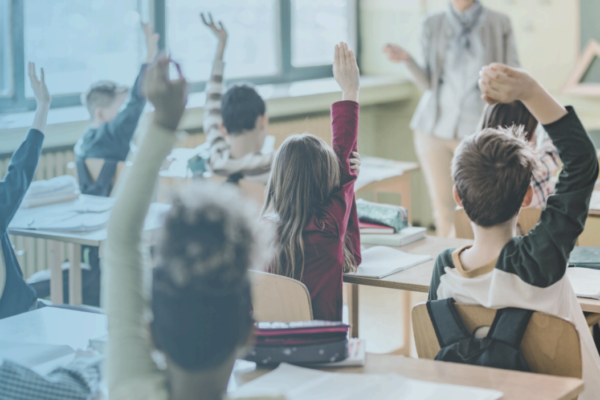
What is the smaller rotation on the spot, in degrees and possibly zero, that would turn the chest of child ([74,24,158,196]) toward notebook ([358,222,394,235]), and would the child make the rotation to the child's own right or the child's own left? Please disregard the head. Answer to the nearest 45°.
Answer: approximately 90° to the child's own right

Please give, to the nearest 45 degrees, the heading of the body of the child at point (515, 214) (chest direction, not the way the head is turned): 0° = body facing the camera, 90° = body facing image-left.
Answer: approximately 180°

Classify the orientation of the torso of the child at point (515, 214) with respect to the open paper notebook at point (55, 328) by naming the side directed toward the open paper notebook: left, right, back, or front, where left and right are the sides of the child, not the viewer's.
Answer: left

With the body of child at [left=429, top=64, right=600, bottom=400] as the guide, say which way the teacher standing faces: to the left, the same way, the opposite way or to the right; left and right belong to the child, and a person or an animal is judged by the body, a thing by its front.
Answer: the opposite way

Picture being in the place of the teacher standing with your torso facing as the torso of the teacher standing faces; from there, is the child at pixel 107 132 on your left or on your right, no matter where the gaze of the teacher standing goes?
on your right

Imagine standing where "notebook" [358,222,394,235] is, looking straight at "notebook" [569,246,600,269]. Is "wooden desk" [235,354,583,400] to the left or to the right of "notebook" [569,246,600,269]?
right

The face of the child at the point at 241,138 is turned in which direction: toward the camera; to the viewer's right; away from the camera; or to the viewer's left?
away from the camera

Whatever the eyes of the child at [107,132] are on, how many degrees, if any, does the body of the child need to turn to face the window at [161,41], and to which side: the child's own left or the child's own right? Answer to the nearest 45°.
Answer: approximately 45° to the child's own left

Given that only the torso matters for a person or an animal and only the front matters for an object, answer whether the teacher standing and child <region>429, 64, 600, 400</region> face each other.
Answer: yes

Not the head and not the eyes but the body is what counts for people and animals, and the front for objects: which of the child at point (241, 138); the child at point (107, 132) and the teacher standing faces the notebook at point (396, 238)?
the teacher standing

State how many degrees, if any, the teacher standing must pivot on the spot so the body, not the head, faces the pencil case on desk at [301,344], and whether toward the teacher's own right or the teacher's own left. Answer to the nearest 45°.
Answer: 0° — they already face it

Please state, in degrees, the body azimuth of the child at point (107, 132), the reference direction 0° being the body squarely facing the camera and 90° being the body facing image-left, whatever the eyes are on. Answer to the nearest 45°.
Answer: approximately 225°

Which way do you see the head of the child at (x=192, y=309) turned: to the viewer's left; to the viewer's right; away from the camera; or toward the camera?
away from the camera

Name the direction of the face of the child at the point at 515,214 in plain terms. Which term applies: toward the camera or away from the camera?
away from the camera
